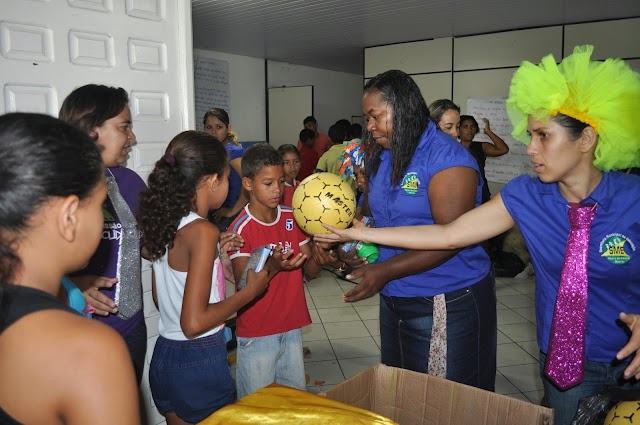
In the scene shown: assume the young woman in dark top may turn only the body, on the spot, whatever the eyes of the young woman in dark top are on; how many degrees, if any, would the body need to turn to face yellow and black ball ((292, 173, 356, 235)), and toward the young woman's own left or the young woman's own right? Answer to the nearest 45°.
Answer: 0° — they already face it

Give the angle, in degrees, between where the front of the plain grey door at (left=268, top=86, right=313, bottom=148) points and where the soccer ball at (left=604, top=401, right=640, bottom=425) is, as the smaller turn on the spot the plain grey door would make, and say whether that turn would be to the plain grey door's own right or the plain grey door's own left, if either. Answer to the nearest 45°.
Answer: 0° — it already faces it

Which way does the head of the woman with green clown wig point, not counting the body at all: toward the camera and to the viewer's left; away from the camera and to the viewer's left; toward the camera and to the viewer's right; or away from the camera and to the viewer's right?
toward the camera and to the viewer's left

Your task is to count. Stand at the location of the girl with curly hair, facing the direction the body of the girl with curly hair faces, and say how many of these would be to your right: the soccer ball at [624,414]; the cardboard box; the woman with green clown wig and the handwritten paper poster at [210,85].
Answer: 3

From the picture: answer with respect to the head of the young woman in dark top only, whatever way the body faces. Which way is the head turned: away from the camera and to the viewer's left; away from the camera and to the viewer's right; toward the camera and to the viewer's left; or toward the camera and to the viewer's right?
away from the camera and to the viewer's right

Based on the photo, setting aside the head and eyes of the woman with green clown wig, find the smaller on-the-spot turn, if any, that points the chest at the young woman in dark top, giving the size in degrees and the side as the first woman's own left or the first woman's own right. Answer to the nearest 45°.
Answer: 0° — they already face them

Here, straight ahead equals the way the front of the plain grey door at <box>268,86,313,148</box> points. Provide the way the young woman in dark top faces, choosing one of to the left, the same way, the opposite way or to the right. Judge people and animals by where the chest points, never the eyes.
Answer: the opposite way

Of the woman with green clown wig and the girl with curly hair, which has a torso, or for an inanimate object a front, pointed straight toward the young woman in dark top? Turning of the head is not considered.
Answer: the woman with green clown wig

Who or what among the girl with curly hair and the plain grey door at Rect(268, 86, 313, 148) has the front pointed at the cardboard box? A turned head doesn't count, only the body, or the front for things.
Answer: the plain grey door

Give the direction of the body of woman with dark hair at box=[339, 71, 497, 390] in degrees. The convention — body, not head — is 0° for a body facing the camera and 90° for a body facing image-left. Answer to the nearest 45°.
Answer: approximately 45°

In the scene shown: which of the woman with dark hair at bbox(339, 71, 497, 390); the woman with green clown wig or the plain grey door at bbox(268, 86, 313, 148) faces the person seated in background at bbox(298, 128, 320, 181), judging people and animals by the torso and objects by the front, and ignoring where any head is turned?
the plain grey door

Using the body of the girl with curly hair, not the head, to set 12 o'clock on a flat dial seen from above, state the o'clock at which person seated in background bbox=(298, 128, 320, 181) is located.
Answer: The person seated in background is roughly at 11 o'clock from the girl with curly hair.

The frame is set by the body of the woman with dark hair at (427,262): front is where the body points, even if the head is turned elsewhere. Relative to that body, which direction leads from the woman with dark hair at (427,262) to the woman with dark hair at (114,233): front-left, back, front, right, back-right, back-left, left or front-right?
front-right

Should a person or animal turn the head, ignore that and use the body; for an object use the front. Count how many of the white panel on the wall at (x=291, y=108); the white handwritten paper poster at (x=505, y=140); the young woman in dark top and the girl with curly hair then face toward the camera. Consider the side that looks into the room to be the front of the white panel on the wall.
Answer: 2

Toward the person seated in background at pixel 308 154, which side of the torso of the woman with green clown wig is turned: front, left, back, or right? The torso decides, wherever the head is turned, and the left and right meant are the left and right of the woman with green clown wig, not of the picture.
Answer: right
